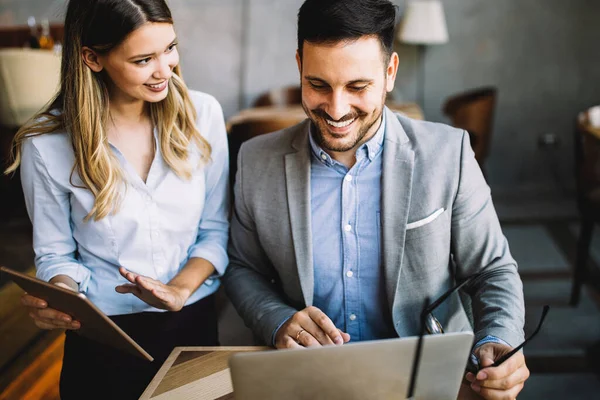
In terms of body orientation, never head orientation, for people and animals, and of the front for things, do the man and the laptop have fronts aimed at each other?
yes

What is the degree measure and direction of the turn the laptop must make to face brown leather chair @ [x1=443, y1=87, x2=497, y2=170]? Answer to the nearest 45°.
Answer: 0° — it already faces it

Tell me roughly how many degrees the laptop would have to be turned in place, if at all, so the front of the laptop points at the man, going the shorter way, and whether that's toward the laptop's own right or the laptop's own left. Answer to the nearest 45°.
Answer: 0° — it already faces them

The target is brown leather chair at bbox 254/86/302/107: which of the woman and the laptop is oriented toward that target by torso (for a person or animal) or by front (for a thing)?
the laptop

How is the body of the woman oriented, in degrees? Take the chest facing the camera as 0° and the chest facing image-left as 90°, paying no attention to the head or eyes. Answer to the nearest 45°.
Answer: approximately 315°

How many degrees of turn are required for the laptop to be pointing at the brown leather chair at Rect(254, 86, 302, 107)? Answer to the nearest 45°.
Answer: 0° — it already faces it

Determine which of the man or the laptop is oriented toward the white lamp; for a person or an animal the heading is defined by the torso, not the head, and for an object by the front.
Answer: the laptop

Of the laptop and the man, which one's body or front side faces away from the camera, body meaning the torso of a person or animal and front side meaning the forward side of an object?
the laptop

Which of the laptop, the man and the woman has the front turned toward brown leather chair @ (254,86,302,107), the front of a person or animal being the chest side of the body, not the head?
the laptop

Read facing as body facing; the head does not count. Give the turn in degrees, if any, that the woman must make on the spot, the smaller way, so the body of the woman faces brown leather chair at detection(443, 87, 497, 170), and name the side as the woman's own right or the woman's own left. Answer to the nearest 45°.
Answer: approximately 90° to the woman's own left

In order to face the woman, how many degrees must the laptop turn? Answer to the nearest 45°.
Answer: approximately 45° to its left

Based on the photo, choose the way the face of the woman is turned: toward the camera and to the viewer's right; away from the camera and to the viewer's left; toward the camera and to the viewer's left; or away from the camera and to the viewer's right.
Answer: toward the camera and to the viewer's right

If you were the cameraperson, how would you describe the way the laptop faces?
facing away from the viewer

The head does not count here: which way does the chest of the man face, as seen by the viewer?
toward the camera

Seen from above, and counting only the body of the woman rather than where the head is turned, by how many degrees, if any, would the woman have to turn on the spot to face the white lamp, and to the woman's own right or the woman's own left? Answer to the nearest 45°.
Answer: approximately 90° to the woman's own left

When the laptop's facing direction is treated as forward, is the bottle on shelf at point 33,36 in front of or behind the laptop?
in front

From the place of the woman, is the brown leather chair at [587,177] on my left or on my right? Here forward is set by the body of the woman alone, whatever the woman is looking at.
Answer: on my left

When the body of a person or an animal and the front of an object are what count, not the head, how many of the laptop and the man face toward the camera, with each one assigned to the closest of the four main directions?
1

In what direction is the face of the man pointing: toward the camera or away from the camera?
toward the camera

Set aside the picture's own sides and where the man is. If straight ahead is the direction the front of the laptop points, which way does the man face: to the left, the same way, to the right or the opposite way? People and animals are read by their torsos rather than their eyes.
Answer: the opposite way
